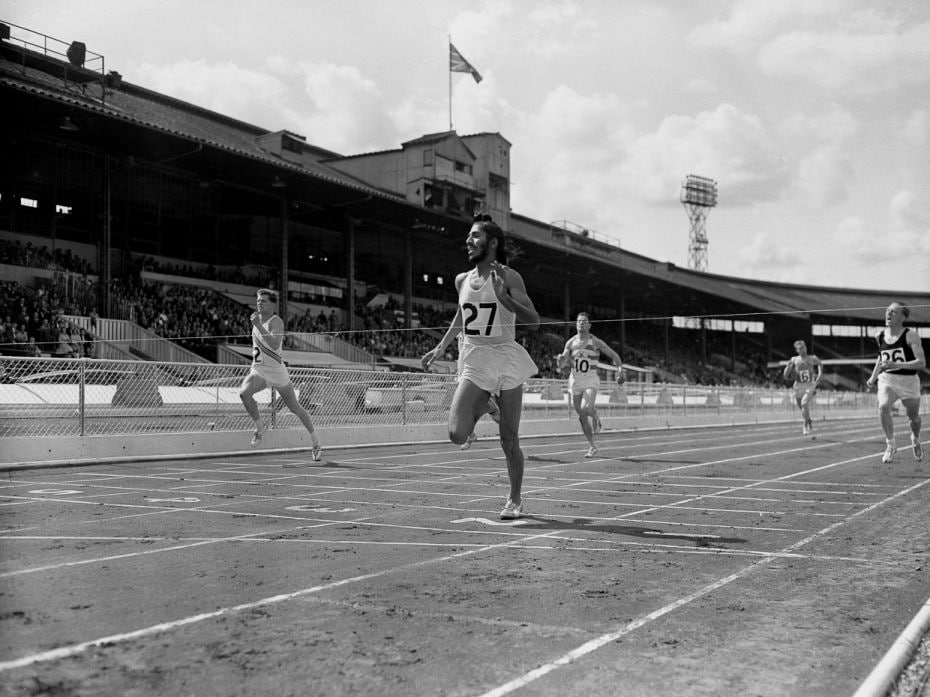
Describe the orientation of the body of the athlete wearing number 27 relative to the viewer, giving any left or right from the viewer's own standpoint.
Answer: facing the viewer and to the left of the viewer

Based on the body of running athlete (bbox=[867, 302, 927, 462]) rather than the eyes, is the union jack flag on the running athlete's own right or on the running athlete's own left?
on the running athlete's own right

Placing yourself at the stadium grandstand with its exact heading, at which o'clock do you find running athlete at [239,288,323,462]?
The running athlete is roughly at 1 o'clock from the stadium grandstand.

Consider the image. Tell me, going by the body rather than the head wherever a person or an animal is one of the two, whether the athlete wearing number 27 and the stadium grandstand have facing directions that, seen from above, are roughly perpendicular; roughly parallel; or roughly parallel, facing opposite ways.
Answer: roughly perpendicular

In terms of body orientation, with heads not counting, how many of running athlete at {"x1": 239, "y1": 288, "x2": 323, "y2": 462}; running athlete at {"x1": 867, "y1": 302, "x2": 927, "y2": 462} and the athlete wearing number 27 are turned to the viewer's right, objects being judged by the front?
0

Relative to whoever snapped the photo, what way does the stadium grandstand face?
facing the viewer and to the right of the viewer

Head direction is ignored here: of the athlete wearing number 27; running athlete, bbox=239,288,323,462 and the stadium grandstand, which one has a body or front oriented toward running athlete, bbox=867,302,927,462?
the stadium grandstand

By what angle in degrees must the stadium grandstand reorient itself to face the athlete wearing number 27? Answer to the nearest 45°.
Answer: approximately 45° to its right

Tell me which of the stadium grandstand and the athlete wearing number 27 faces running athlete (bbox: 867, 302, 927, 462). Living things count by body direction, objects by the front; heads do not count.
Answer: the stadium grandstand

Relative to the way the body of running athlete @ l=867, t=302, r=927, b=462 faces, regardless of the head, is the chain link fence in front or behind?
in front

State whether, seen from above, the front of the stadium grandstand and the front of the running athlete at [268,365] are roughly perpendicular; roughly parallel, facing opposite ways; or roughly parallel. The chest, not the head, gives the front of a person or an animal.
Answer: roughly perpendicular

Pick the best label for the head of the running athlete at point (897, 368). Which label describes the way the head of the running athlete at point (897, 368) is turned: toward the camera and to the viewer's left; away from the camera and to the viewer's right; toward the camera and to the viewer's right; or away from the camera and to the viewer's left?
toward the camera and to the viewer's left
